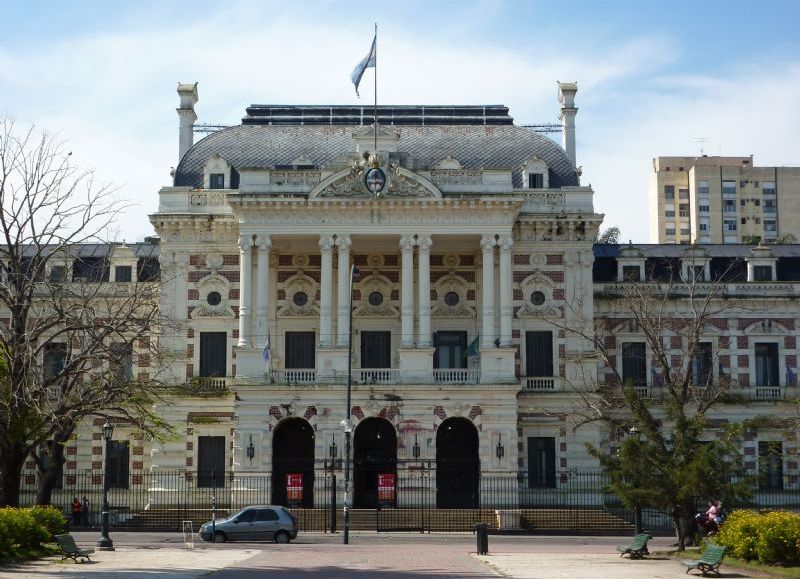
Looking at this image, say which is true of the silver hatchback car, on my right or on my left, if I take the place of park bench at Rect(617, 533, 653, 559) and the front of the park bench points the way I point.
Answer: on my right

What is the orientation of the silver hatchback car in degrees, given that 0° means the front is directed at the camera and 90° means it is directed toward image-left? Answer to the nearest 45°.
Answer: approximately 90°

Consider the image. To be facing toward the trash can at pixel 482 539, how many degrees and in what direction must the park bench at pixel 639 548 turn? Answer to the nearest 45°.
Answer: approximately 45° to its right

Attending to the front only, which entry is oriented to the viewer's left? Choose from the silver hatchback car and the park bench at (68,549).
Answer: the silver hatchback car

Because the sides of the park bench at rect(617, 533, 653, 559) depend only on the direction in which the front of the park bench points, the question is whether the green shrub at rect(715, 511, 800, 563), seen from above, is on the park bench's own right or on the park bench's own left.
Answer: on the park bench's own left

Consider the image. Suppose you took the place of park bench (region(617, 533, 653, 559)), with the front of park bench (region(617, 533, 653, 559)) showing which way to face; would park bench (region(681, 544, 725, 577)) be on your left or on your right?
on your left

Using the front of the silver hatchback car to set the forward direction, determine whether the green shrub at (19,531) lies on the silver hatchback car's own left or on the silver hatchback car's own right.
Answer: on the silver hatchback car's own left

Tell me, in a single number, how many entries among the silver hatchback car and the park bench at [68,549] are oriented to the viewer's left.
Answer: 1

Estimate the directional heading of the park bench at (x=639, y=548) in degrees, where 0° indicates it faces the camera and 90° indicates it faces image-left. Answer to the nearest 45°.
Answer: approximately 45°

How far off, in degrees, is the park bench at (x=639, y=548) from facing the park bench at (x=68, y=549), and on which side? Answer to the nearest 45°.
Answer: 0° — it already faces it

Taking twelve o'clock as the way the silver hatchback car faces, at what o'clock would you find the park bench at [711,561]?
The park bench is roughly at 8 o'clock from the silver hatchback car.
